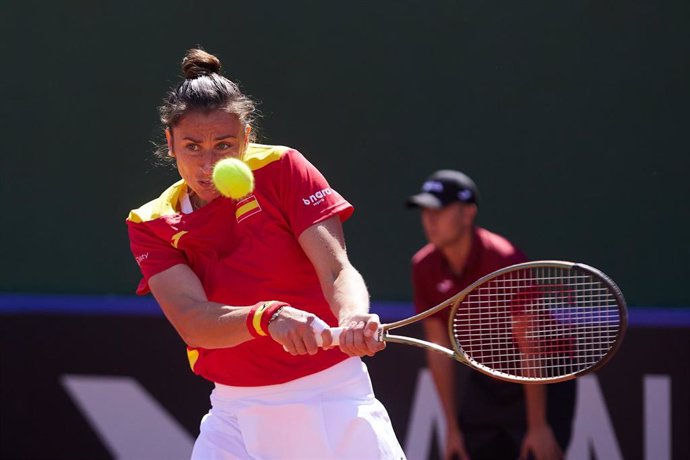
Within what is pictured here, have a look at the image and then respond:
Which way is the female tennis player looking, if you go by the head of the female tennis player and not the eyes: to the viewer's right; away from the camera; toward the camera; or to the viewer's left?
toward the camera

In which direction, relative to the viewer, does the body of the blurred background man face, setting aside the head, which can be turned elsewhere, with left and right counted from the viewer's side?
facing the viewer and to the left of the viewer

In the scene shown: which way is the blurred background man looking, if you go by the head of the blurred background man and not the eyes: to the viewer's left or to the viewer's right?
to the viewer's left

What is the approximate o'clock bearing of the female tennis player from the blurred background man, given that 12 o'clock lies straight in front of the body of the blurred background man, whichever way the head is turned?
The female tennis player is roughly at 11 o'clock from the blurred background man.

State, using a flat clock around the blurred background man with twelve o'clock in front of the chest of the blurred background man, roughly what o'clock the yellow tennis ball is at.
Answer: The yellow tennis ball is roughly at 11 o'clock from the blurred background man.
